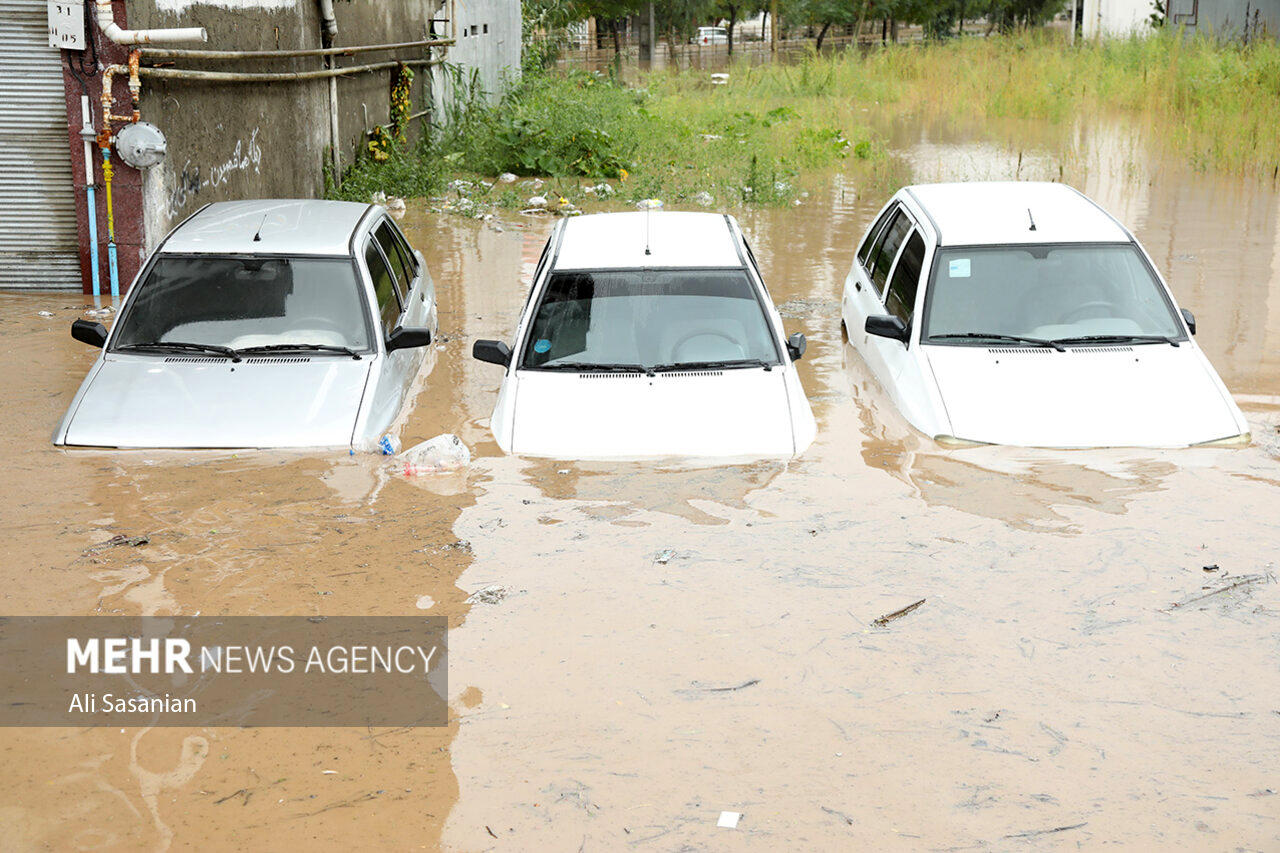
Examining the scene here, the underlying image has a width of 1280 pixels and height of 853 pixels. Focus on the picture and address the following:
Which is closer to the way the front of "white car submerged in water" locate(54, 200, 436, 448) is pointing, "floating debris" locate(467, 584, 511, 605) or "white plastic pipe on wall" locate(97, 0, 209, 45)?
the floating debris

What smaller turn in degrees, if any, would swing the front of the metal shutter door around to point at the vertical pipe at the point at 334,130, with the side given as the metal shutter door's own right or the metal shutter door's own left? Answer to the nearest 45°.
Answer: approximately 135° to the metal shutter door's own left

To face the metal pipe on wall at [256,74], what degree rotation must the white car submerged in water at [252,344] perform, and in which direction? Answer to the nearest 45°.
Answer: approximately 180°

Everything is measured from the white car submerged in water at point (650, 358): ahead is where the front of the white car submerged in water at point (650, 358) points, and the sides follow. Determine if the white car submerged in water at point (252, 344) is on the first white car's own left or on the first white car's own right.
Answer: on the first white car's own right

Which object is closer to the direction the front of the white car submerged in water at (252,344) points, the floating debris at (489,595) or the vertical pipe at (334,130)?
the floating debris

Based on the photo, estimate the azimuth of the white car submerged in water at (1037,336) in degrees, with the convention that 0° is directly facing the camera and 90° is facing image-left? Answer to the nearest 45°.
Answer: approximately 0°

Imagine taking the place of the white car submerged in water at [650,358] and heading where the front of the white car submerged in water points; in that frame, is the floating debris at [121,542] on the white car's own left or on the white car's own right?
on the white car's own right

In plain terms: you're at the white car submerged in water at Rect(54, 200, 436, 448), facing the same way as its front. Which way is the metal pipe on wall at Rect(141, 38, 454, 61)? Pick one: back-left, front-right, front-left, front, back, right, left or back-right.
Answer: back

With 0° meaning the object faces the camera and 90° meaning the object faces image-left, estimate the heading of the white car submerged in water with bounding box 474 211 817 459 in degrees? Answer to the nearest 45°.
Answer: approximately 0°

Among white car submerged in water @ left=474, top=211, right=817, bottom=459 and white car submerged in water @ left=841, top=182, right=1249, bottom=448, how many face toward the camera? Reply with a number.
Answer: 2
